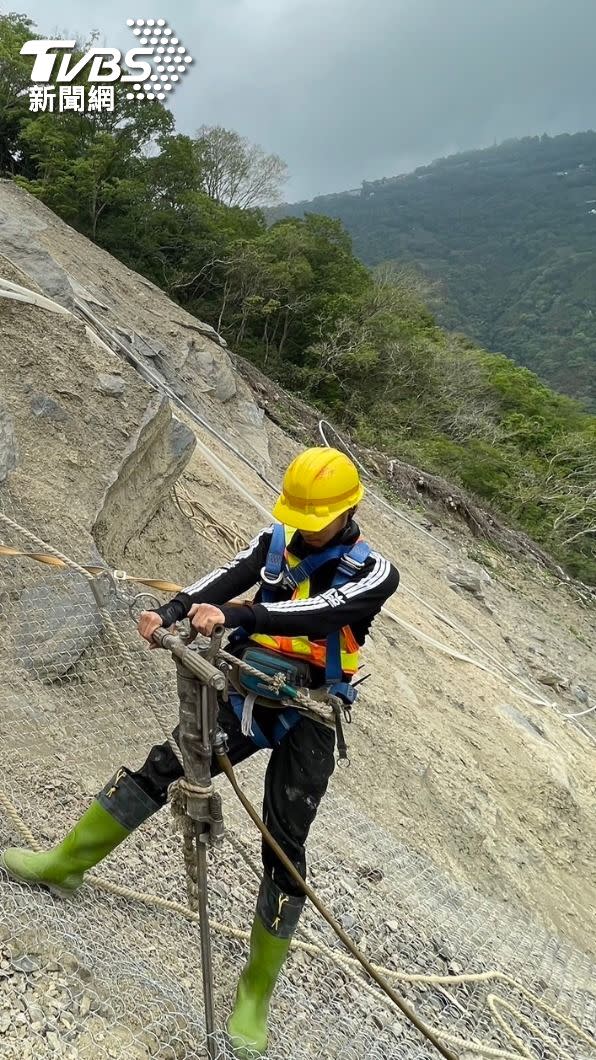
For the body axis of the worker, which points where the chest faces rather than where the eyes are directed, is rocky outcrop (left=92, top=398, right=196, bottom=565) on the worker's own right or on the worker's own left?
on the worker's own right

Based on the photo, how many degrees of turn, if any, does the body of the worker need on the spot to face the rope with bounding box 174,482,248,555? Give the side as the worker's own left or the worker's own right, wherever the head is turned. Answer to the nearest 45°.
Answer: approximately 135° to the worker's own right

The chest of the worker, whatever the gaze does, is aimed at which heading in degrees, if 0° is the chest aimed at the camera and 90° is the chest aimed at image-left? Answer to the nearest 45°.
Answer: approximately 45°

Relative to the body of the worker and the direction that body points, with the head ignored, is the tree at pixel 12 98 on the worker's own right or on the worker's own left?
on the worker's own right

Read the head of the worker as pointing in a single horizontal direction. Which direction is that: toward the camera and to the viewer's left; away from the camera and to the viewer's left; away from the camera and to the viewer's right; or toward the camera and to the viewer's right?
toward the camera and to the viewer's left
